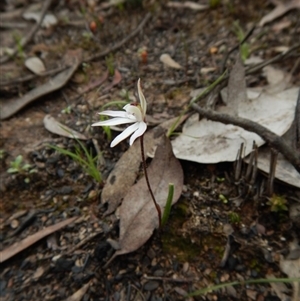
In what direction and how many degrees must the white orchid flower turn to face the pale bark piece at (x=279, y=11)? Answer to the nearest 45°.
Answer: approximately 135° to its right

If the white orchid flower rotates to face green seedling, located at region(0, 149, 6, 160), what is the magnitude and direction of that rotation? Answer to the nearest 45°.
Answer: approximately 45° to its right

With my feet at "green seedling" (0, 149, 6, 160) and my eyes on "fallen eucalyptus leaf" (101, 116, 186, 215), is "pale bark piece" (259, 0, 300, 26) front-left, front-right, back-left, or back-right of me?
front-left

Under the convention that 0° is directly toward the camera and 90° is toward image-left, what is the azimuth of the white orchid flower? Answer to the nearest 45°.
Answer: approximately 90°

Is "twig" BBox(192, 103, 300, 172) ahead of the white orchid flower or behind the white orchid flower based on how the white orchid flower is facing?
behind

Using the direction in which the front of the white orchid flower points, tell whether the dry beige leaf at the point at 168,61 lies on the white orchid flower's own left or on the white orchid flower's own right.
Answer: on the white orchid flower's own right

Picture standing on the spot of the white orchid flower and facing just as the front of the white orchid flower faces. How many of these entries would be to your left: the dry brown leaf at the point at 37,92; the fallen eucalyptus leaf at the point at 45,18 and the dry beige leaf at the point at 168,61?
0

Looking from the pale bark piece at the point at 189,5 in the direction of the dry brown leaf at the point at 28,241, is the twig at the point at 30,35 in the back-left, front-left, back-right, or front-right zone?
front-right

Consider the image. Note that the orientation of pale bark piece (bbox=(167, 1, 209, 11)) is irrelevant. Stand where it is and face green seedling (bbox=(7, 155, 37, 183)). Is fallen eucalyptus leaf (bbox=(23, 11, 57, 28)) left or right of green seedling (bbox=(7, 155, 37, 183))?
right

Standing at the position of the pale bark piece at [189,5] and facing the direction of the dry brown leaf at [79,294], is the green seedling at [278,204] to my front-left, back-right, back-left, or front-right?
front-left
